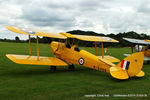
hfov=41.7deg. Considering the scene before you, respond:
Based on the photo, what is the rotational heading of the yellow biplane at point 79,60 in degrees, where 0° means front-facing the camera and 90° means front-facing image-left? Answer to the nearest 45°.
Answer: approximately 135°
